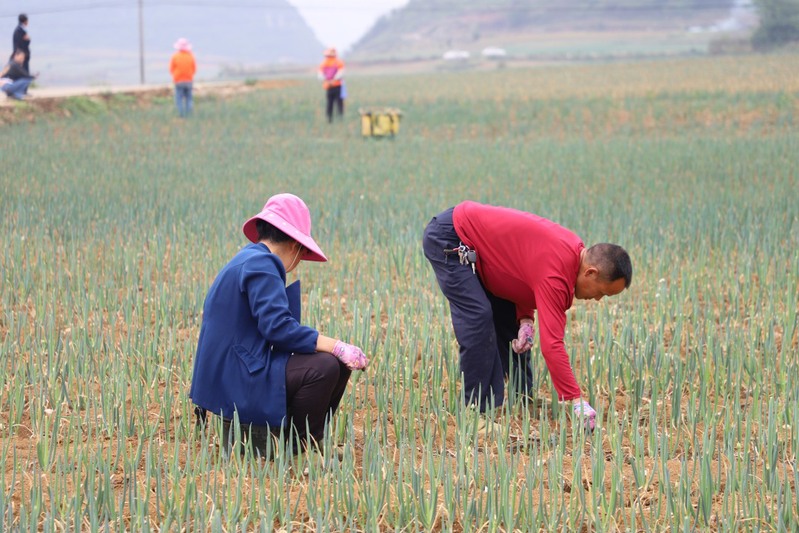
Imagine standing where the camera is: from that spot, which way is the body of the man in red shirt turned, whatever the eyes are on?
to the viewer's right

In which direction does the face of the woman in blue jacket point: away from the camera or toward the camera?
away from the camera

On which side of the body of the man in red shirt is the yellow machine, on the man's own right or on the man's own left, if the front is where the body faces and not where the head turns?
on the man's own left

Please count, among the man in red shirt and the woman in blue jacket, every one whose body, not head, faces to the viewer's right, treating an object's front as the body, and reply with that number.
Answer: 2

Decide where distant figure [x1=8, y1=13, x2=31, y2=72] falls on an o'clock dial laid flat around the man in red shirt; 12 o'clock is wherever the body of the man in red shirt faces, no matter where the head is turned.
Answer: The distant figure is roughly at 8 o'clock from the man in red shirt.

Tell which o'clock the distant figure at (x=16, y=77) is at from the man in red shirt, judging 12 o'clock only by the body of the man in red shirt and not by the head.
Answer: The distant figure is roughly at 8 o'clock from the man in red shirt.

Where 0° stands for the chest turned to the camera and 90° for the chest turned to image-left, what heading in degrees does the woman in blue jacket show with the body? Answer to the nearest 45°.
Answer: approximately 270°

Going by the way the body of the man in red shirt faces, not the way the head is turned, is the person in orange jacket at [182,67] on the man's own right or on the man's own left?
on the man's own left

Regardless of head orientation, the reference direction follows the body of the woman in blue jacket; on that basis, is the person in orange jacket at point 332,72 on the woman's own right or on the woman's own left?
on the woman's own left
